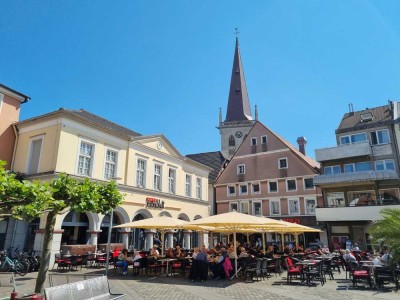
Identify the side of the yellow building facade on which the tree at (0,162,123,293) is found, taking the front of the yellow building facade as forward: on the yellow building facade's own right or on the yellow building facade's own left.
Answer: on the yellow building facade's own right

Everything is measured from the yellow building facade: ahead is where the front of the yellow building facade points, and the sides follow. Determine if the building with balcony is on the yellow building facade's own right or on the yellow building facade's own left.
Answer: on the yellow building facade's own left

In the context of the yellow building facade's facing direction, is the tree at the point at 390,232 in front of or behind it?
in front

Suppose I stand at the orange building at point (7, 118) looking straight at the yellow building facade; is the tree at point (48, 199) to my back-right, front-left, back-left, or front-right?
front-right

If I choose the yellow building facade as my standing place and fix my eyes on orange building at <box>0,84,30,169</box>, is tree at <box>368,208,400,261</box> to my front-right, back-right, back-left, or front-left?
back-left

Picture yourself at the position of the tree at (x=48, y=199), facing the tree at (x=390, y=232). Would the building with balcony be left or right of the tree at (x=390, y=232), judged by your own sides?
left

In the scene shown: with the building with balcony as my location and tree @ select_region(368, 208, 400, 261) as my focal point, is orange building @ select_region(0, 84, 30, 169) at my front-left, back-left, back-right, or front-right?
front-right

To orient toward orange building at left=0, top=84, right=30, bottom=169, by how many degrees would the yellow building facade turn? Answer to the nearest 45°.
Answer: approximately 135° to its right

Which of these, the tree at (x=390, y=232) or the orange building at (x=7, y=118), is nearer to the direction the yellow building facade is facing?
the tree

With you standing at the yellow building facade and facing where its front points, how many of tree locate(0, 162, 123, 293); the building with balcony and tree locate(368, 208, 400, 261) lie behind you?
0

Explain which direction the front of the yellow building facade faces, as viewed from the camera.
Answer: facing the viewer and to the right of the viewer

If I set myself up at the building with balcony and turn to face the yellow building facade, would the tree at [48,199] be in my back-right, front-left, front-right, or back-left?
front-left
